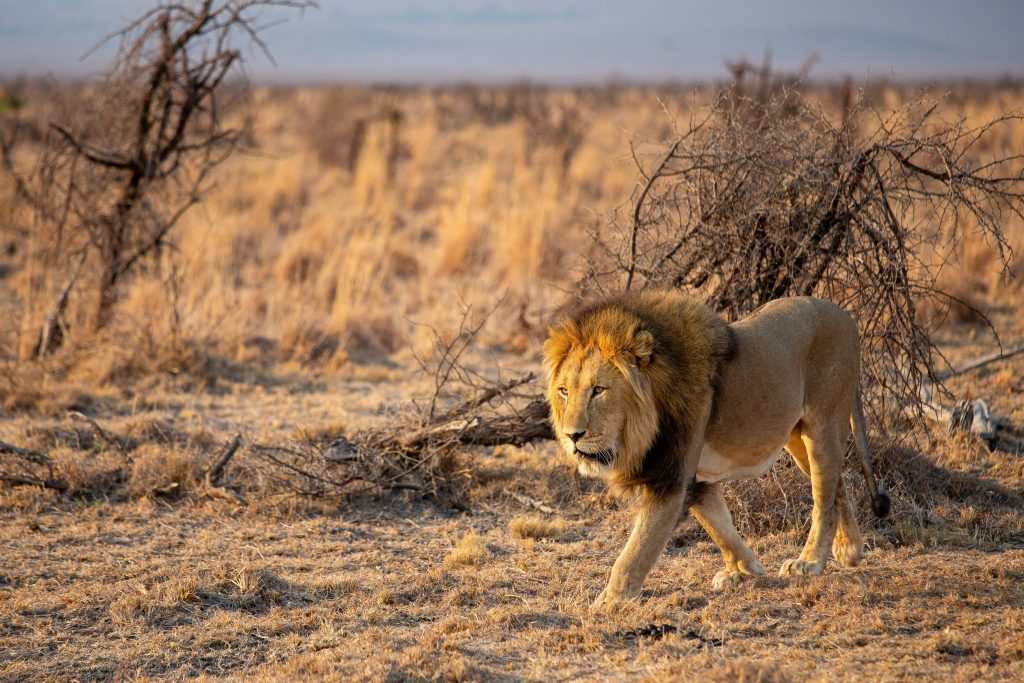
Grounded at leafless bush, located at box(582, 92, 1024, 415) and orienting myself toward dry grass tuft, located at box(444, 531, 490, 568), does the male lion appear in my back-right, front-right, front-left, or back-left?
front-left

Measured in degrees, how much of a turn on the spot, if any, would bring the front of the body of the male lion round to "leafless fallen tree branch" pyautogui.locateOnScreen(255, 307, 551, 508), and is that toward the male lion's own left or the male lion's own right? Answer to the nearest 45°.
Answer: approximately 90° to the male lion's own right

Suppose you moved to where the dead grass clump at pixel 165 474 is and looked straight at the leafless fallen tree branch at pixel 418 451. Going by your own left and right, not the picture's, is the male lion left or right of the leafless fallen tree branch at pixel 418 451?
right

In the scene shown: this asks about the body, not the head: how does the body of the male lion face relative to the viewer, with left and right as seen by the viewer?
facing the viewer and to the left of the viewer

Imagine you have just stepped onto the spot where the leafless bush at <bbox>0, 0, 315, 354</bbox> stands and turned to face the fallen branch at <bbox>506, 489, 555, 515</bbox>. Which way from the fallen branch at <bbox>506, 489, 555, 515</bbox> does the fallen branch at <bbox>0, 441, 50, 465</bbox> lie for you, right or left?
right

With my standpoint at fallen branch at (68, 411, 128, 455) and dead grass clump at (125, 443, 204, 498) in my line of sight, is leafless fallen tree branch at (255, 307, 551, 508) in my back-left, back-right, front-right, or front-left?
front-left

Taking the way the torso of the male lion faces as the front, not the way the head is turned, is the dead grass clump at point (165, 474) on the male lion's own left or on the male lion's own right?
on the male lion's own right

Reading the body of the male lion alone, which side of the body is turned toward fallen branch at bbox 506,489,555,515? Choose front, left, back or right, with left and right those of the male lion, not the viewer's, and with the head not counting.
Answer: right

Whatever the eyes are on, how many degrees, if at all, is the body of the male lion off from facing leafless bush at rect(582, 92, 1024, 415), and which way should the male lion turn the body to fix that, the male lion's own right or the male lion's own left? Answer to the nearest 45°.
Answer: approximately 135° to the male lion's own right

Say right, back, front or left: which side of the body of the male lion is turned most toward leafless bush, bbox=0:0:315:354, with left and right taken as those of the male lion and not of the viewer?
right
